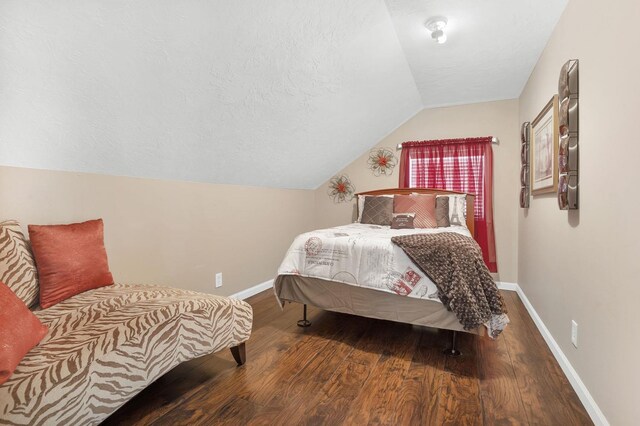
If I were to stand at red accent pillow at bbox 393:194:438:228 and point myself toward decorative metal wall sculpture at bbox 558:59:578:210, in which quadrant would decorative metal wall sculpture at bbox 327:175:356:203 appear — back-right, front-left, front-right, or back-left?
back-right

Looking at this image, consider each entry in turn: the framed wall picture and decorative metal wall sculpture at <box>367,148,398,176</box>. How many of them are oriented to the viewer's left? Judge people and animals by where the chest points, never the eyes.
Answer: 1

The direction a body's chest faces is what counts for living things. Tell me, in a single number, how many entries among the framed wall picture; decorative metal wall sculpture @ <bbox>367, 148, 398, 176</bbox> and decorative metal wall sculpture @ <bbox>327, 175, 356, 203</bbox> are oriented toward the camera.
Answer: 2

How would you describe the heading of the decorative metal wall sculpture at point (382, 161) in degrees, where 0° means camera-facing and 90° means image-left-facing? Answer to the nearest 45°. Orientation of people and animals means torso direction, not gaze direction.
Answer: approximately 0°

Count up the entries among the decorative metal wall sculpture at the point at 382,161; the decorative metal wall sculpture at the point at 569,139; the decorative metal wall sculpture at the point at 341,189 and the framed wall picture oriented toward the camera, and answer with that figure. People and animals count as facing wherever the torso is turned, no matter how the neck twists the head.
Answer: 2

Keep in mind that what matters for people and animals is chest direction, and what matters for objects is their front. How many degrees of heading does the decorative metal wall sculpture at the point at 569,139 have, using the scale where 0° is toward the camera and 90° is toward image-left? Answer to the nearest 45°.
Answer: approximately 90°

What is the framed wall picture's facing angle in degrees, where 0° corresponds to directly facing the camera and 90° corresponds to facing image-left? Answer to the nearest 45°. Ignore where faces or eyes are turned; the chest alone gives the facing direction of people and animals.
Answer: approximately 90°

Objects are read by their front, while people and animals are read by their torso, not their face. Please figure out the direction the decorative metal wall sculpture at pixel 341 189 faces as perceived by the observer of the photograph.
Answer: facing the viewer

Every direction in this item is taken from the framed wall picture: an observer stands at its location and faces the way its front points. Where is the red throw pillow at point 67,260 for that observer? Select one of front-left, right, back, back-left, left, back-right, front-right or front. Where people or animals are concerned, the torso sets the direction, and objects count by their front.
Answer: front-left
